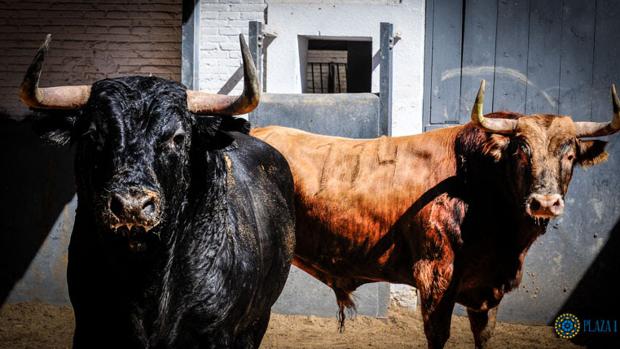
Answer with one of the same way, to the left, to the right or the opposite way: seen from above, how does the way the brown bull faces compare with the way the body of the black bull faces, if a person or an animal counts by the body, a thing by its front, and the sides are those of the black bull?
to the left

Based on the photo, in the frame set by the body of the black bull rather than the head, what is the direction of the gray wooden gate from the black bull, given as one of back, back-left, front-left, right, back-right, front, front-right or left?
back

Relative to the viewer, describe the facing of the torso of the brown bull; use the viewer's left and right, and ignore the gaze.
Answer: facing the viewer and to the right of the viewer

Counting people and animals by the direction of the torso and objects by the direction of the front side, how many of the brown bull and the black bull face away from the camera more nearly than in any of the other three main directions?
0

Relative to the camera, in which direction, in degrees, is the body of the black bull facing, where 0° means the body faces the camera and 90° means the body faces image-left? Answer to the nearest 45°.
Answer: approximately 45°

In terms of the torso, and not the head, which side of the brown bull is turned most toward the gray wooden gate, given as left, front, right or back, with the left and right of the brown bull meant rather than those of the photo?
left
